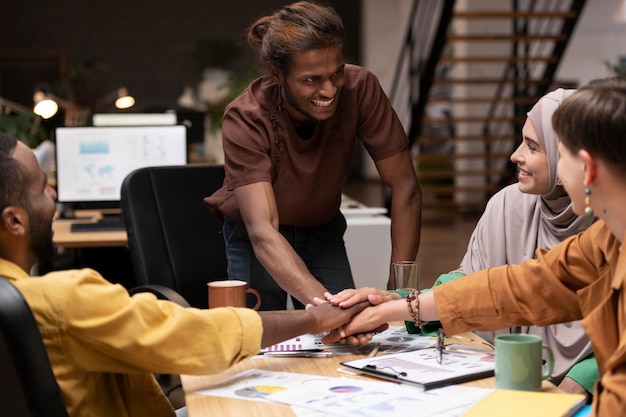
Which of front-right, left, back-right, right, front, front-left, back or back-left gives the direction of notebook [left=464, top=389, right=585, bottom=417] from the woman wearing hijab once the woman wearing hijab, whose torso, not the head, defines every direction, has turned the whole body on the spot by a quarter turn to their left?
front-right

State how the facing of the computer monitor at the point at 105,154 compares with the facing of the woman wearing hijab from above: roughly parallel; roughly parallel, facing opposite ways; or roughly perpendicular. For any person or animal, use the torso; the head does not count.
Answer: roughly perpendicular

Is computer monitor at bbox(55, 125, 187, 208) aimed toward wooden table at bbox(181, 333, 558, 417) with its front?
yes

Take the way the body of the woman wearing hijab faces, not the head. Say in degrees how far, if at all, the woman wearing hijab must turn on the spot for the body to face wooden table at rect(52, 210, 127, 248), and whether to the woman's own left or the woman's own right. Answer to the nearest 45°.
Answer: approximately 90° to the woman's own right

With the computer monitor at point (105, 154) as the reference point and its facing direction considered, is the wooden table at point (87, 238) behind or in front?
in front

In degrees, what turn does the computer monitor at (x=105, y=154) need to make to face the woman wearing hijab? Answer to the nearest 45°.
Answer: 0° — it already faces them

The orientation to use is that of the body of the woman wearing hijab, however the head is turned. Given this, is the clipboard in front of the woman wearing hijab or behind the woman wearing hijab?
in front

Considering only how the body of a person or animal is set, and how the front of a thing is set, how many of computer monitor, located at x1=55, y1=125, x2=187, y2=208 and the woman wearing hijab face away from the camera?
0

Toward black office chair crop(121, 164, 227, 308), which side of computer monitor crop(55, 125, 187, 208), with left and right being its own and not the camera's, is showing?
front

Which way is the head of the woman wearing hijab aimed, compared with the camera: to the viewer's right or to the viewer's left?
to the viewer's left

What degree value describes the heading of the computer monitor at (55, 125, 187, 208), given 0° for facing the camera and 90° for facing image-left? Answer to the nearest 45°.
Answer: approximately 0°

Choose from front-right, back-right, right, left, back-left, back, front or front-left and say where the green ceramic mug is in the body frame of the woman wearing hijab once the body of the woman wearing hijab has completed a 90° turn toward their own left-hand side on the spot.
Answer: front-right

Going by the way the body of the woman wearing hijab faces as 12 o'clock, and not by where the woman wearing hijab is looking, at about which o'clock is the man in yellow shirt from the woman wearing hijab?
The man in yellow shirt is roughly at 12 o'clock from the woman wearing hijab.

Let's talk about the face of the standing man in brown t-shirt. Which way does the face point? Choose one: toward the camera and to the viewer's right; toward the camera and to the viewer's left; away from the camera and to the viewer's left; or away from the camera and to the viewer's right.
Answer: toward the camera and to the viewer's right
